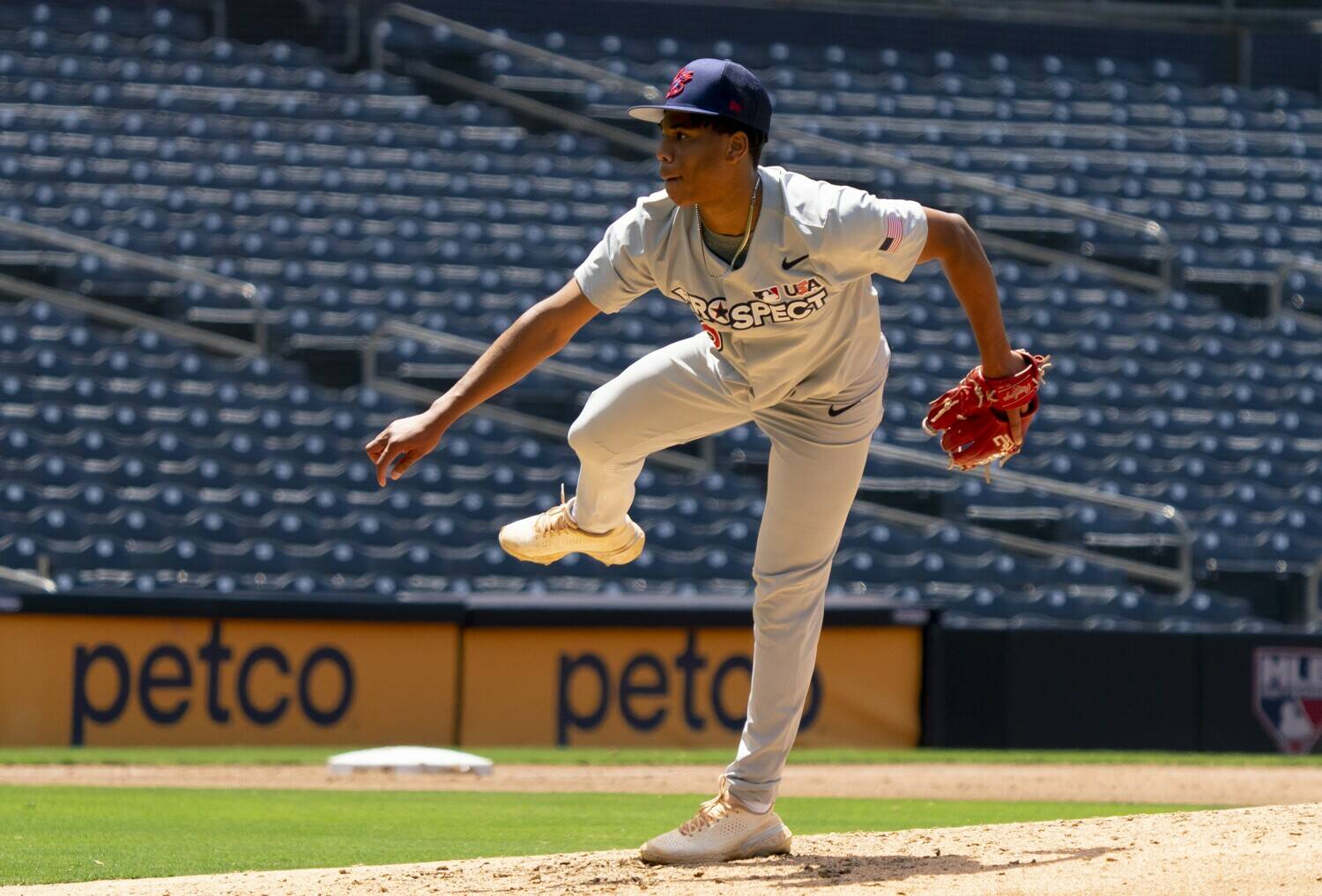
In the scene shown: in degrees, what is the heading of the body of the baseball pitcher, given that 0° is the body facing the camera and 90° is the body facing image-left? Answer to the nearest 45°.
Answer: approximately 45°

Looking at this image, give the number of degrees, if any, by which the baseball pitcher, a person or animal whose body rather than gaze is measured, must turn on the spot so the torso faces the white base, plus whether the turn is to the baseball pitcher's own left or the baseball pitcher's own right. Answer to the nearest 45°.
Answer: approximately 135° to the baseball pitcher's own right

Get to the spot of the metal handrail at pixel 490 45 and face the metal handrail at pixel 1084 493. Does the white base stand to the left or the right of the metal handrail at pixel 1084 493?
right

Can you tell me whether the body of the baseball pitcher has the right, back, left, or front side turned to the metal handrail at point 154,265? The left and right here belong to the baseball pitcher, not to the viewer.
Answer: right

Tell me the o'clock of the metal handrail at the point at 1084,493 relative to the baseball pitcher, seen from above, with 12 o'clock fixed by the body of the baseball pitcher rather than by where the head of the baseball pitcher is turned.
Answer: The metal handrail is roughly at 5 o'clock from the baseball pitcher.

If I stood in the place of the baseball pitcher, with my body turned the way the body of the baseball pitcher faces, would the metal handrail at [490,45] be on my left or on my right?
on my right

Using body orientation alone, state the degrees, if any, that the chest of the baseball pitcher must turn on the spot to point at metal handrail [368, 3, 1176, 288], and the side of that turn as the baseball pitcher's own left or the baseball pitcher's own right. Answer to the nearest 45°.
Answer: approximately 135° to the baseball pitcher's own right

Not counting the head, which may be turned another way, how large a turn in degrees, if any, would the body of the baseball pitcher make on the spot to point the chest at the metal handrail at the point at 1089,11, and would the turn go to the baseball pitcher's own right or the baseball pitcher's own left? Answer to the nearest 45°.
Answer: approximately 135° to the baseball pitcher's own right
